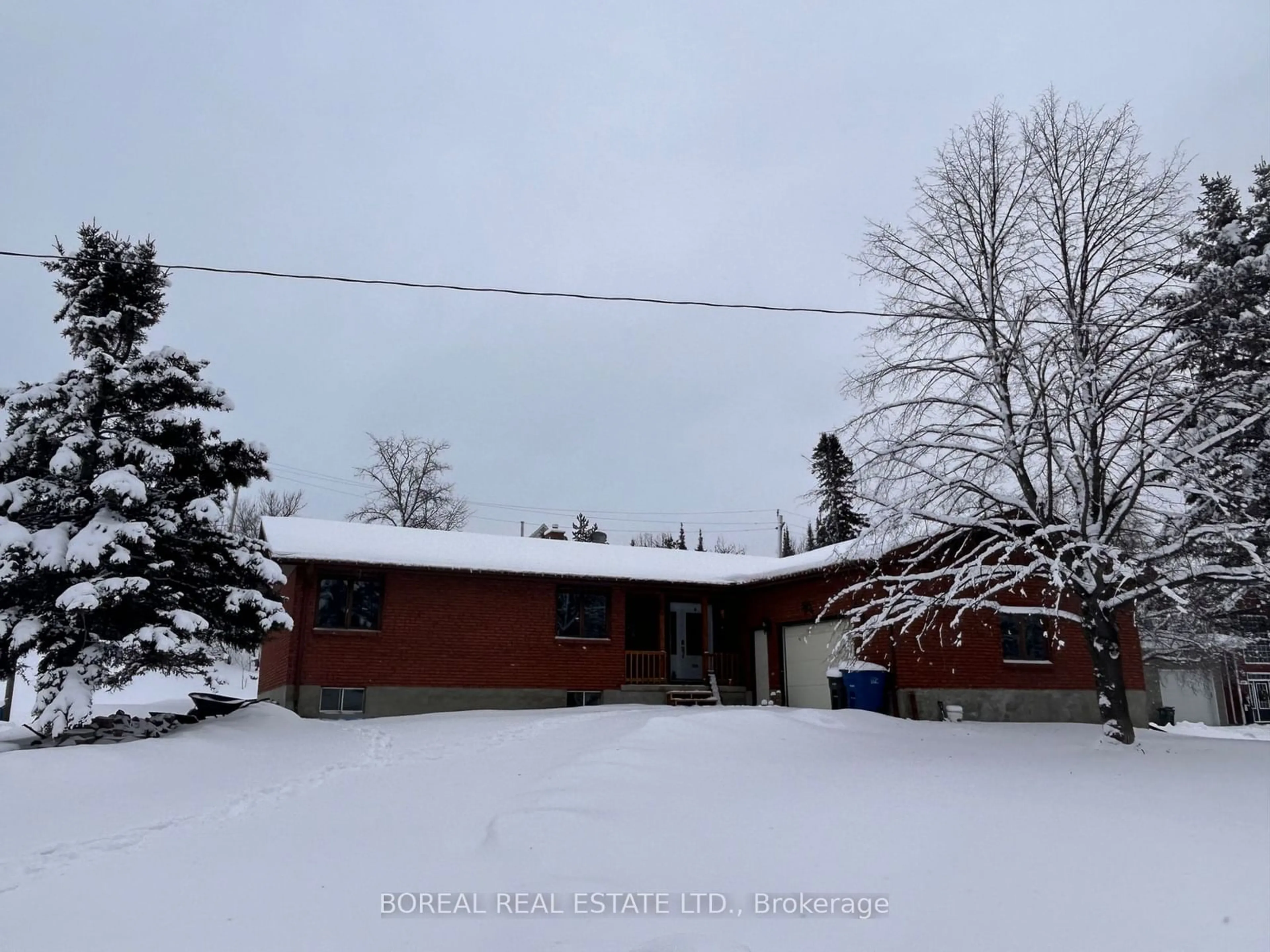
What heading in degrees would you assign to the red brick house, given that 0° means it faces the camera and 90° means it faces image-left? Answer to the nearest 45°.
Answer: approximately 0°

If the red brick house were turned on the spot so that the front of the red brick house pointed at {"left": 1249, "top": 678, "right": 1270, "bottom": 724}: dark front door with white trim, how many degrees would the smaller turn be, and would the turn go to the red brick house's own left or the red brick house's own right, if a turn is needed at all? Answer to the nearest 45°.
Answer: approximately 135° to the red brick house's own left

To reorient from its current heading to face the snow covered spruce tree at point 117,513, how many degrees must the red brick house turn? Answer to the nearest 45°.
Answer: approximately 45° to its right

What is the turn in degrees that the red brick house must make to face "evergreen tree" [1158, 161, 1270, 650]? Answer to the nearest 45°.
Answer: approximately 45° to its left

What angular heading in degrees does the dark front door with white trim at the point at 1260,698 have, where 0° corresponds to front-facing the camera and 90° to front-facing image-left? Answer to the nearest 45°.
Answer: approximately 0°

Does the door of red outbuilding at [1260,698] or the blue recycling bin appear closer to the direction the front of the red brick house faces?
the blue recycling bin

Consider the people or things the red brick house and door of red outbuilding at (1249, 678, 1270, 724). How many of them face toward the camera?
2
